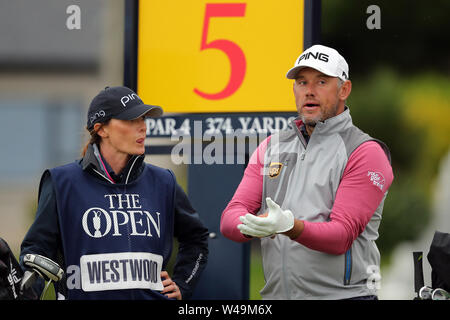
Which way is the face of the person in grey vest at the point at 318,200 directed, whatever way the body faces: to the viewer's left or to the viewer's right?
to the viewer's left

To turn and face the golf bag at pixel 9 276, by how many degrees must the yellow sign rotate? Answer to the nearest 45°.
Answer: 0° — it already faces it

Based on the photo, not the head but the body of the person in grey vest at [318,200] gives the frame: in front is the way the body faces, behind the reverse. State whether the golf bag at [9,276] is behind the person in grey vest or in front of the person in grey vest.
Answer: in front
